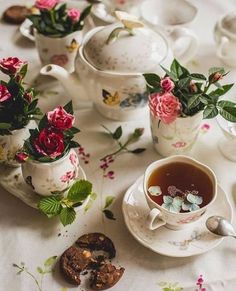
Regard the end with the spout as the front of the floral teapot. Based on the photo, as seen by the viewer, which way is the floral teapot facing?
to the viewer's left
